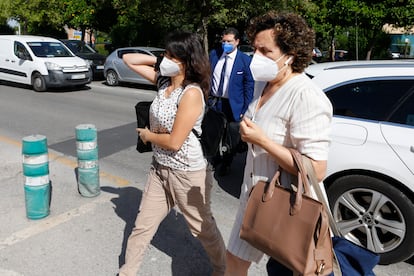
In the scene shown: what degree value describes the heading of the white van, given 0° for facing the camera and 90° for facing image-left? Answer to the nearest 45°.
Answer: approximately 315°

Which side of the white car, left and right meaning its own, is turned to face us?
right

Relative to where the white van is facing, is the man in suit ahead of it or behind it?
ahead

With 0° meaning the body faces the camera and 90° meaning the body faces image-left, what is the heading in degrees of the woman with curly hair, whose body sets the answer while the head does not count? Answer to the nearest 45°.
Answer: approximately 45°

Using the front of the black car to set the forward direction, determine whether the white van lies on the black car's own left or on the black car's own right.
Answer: on the black car's own right

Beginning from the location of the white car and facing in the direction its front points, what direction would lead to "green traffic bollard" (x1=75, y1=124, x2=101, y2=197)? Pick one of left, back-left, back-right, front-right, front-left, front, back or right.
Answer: back

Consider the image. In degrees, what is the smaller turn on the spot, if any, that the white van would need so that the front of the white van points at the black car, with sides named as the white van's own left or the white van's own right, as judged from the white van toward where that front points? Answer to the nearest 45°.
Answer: approximately 90° to the white van's own left

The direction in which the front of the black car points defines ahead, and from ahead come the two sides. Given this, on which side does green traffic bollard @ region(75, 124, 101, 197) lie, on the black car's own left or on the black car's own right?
on the black car's own right

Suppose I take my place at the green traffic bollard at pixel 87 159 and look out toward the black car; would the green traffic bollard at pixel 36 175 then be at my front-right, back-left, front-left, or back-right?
back-left

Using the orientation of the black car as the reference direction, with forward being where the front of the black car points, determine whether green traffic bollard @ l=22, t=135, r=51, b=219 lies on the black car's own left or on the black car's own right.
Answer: on the black car's own right

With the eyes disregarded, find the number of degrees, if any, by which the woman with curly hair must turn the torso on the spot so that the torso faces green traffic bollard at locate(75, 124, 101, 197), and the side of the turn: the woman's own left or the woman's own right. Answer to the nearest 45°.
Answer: approximately 90° to the woman's own right

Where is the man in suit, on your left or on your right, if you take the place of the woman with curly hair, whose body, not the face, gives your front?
on your right
